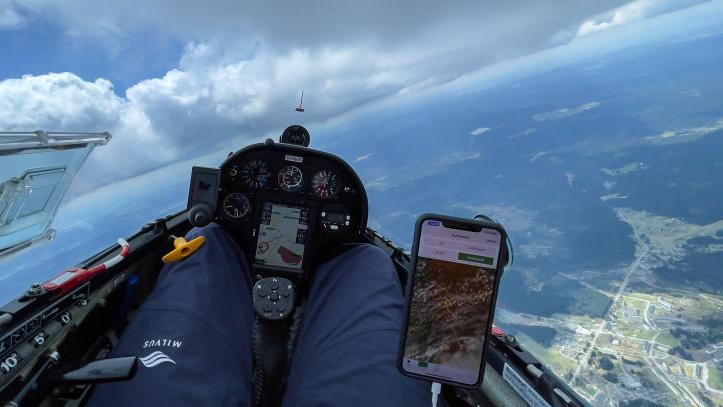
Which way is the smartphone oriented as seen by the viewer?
toward the camera
